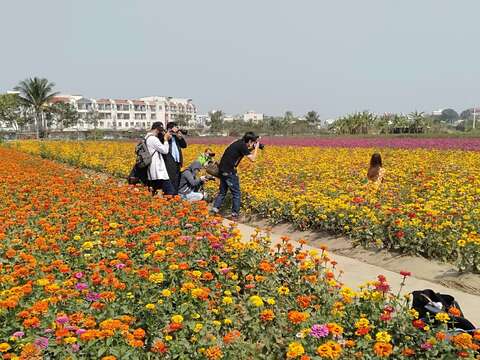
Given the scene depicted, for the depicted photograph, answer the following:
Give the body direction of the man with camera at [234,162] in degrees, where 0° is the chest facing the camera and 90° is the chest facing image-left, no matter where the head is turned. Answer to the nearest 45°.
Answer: approximately 270°

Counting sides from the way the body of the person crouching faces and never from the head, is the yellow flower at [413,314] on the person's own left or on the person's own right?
on the person's own right

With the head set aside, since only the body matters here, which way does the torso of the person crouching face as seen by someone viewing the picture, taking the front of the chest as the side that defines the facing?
to the viewer's right

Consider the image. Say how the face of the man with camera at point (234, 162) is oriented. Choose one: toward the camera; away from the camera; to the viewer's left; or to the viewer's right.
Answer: to the viewer's right

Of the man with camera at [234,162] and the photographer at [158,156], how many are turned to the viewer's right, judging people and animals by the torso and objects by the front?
2

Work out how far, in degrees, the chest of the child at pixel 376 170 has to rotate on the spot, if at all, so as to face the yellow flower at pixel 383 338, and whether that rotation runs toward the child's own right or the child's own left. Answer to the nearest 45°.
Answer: approximately 180°

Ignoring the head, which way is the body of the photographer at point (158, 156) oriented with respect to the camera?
to the viewer's right

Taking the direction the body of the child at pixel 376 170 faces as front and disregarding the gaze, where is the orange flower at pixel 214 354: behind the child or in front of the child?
behind

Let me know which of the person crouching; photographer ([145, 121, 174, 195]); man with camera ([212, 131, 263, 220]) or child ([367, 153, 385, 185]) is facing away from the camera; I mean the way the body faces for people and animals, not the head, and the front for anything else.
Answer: the child

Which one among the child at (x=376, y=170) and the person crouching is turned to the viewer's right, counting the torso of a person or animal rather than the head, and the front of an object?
the person crouching

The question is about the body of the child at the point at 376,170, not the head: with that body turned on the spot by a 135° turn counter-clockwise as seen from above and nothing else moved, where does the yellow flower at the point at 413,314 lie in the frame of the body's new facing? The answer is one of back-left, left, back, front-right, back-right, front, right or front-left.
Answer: front-left

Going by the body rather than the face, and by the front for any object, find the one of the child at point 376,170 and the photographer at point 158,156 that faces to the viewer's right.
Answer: the photographer

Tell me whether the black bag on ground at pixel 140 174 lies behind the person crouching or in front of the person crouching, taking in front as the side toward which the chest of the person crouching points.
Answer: behind

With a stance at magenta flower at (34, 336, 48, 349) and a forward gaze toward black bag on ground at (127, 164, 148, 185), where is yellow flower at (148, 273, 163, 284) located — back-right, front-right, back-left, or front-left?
front-right

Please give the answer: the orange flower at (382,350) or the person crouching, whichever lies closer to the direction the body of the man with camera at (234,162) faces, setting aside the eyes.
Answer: the orange flower
